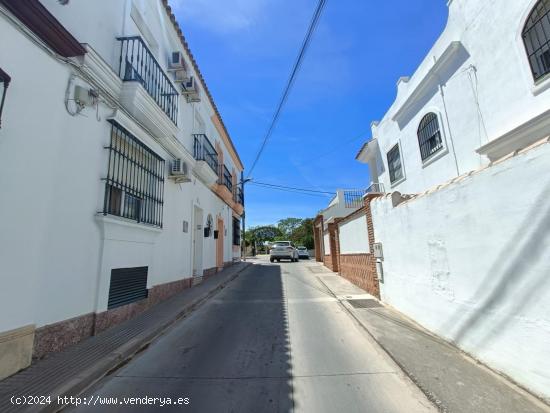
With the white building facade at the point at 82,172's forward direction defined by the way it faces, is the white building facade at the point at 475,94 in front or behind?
in front

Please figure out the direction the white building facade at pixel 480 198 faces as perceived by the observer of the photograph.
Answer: facing the viewer and to the left of the viewer

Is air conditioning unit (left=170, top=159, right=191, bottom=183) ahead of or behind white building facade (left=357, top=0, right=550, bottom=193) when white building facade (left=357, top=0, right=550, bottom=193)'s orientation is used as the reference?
ahead

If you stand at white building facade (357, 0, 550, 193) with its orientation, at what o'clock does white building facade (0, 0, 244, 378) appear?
white building facade (0, 0, 244, 378) is roughly at 12 o'clock from white building facade (357, 0, 550, 193).

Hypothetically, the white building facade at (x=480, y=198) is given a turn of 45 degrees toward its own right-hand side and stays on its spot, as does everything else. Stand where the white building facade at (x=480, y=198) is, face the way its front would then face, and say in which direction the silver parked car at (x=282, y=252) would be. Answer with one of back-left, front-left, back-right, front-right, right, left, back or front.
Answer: front-right

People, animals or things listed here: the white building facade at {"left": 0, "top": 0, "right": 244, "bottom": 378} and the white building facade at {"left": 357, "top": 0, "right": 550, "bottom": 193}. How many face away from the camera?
0

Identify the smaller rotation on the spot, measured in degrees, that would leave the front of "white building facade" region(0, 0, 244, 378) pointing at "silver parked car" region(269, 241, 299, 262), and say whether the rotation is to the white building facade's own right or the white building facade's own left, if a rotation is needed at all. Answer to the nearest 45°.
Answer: approximately 90° to the white building facade's own left

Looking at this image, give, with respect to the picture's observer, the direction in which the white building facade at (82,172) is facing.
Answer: facing the viewer and to the right of the viewer

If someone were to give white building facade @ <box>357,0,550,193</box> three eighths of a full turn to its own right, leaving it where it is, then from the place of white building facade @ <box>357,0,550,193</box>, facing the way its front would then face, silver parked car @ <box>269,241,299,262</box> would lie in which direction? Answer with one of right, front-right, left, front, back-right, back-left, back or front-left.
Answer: front-left
